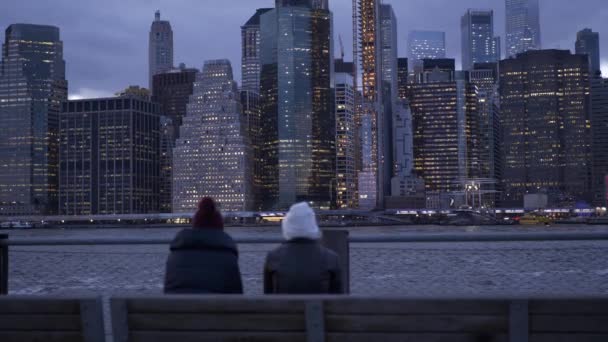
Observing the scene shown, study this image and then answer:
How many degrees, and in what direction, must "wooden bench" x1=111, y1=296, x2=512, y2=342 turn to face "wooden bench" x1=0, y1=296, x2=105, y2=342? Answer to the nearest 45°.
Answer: approximately 90° to its left

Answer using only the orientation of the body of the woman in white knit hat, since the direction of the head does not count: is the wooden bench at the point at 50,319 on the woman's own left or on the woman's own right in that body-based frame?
on the woman's own left

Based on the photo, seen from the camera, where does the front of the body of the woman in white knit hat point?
away from the camera

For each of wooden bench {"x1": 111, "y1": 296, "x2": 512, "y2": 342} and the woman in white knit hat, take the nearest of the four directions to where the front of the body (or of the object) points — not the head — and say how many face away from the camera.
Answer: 2

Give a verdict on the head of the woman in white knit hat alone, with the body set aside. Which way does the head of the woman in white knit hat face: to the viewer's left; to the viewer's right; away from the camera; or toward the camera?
away from the camera

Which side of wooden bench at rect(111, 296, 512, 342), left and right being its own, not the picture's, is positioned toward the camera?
back
